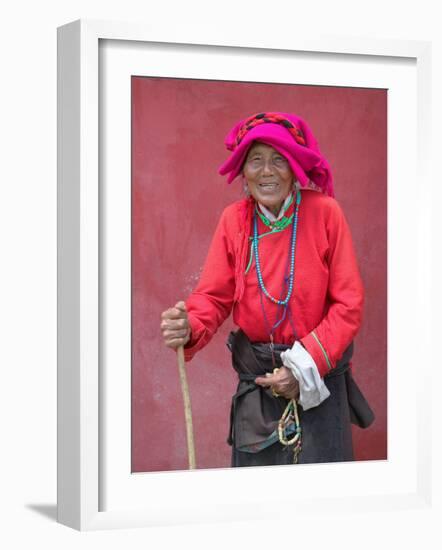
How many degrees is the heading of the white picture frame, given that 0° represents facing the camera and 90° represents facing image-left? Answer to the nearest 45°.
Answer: approximately 315°
